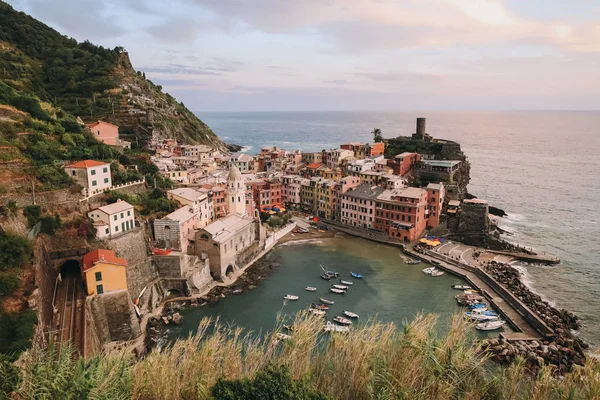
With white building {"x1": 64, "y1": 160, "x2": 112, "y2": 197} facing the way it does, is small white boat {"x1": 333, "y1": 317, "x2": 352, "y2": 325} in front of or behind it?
in front

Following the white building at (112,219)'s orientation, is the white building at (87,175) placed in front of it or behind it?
behind

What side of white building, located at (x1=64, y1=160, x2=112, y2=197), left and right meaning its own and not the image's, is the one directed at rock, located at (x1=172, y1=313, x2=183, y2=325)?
front

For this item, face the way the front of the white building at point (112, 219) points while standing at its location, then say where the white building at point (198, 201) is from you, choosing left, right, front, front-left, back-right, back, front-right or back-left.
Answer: left

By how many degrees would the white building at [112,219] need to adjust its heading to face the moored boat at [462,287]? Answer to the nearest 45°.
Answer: approximately 45° to its left

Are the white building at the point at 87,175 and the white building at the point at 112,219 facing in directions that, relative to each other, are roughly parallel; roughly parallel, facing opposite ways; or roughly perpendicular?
roughly parallel

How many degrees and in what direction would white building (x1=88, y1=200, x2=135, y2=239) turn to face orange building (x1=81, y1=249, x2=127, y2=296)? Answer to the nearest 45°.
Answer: approximately 45° to its right

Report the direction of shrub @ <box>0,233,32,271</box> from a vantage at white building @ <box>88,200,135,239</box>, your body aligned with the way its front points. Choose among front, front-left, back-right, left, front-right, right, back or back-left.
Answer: right

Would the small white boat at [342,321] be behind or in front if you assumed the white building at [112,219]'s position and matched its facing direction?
in front

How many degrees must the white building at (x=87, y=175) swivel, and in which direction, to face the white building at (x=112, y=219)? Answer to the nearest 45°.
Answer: approximately 45° to its right

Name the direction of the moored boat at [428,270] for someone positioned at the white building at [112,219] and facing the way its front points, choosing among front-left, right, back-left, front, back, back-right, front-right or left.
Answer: front-left

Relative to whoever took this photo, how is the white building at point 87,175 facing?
facing the viewer and to the right of the viewer

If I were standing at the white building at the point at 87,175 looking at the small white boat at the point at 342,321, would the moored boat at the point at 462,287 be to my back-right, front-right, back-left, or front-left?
front-left

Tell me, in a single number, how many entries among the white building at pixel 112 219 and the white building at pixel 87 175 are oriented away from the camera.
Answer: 0
